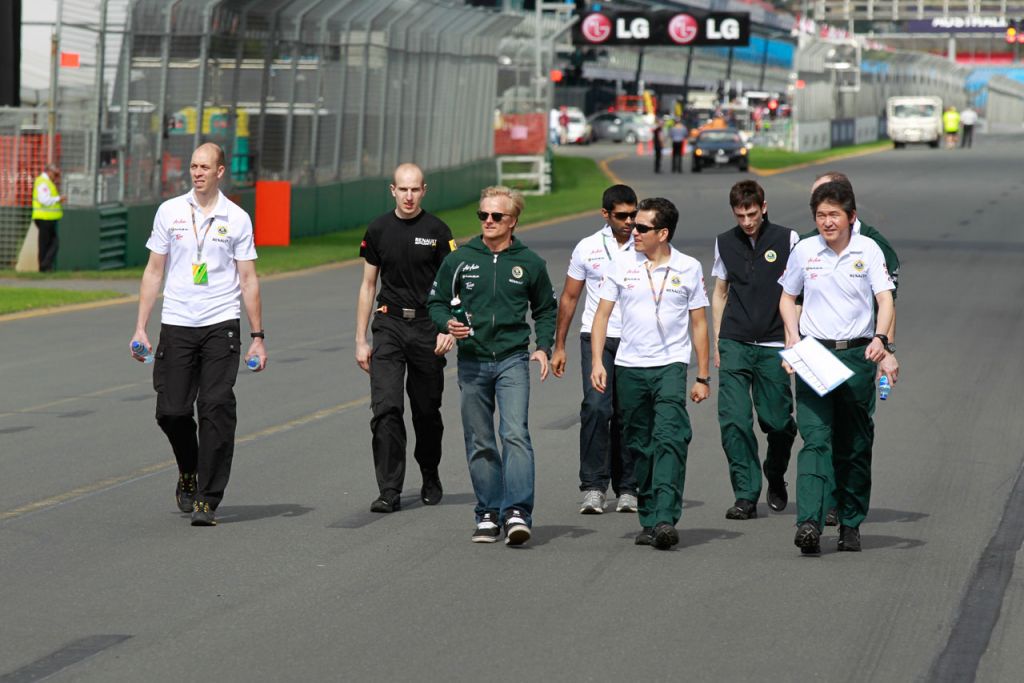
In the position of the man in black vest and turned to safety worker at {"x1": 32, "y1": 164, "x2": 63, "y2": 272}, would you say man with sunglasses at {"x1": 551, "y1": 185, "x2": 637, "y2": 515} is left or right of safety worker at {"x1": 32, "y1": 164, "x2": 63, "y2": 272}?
left

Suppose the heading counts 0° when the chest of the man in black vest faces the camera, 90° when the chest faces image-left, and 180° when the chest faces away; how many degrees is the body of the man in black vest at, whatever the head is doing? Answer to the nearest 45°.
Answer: approximately 0°

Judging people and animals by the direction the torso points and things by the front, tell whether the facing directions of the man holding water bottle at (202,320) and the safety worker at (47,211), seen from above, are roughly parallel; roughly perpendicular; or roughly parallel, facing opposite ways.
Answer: roughly perpendicular

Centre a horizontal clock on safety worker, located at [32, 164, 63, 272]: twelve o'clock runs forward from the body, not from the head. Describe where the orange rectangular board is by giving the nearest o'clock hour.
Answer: The orange rectangular board is roughly at 10 o'clock from the safety worker.

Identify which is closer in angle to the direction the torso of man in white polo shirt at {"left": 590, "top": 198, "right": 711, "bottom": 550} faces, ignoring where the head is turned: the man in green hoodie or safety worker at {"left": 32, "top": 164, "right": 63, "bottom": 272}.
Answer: the man in green hoodie

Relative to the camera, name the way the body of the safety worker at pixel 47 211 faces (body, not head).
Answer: to the viewer's right
